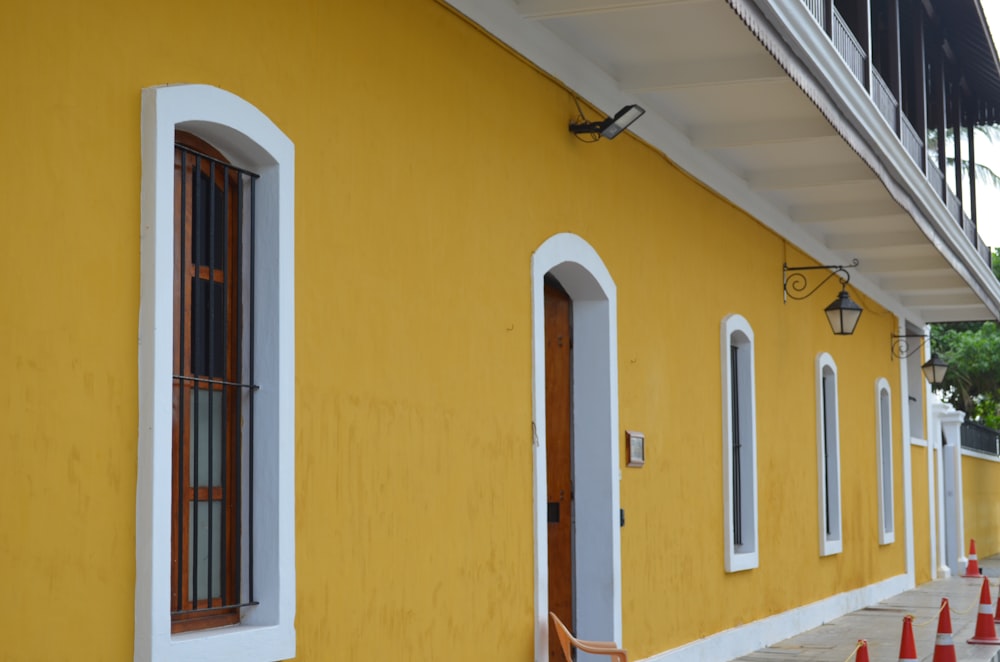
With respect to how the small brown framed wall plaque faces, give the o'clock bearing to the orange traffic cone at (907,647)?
The orange traffic cone is roughly at 10 o'clock from the small brown framed wall plaque.

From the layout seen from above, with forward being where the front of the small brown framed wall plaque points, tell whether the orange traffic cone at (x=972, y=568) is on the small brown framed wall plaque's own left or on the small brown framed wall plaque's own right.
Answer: on the small brown framed wall plaque's own left

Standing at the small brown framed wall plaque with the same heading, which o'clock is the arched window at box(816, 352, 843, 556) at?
The arched window is roughly at 8 o'clock from the small brown framed wall plaque.

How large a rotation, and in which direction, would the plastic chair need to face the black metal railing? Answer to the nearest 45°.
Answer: approximately 90° to its left

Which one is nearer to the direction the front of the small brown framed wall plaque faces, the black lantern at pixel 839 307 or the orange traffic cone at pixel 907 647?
the orange traffic cone

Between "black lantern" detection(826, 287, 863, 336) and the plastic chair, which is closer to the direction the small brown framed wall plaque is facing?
the plastic chair

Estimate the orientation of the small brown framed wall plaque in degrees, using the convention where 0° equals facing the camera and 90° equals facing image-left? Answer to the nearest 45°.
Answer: approximately 315°

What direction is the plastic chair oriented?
to the viewer's right

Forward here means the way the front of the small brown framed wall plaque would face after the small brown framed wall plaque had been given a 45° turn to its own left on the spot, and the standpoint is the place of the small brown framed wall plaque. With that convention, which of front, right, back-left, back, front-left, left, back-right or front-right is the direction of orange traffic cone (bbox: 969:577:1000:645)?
front-left

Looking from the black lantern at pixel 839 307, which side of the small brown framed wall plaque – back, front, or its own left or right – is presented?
left
